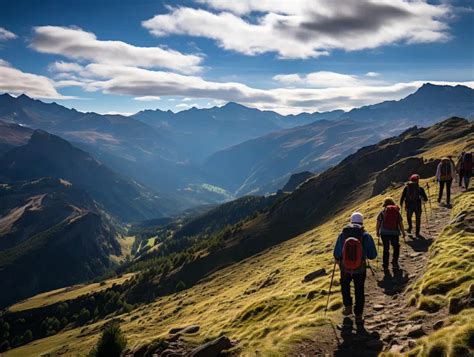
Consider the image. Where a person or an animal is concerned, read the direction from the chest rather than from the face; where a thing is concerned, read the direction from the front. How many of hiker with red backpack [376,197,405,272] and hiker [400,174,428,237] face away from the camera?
2

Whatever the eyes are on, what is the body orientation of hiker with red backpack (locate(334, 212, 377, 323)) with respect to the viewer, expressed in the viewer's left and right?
facing away from the viewer

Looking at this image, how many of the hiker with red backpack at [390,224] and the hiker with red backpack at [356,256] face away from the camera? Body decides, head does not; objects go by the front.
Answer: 2

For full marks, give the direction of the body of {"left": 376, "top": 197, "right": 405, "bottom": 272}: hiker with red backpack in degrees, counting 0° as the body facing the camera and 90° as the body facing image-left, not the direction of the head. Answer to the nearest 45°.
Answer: approximately 180°

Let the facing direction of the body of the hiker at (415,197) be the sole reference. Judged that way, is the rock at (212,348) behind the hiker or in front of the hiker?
behind

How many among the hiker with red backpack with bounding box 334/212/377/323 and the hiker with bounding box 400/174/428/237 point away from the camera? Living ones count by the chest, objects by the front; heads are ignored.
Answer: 2

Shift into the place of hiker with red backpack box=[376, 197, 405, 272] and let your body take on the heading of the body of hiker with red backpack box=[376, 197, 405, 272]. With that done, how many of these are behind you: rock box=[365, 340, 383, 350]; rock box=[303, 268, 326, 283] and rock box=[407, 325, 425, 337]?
2

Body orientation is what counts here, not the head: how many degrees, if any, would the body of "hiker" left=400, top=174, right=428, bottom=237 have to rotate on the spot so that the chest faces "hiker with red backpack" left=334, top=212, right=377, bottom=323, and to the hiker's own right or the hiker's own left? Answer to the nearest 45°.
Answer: approximately 180°

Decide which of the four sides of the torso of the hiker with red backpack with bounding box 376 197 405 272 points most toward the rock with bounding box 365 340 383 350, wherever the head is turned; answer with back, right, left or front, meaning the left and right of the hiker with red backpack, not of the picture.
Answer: back

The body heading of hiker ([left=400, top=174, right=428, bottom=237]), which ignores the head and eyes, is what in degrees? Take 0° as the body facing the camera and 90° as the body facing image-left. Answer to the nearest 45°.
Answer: approximately 180°
